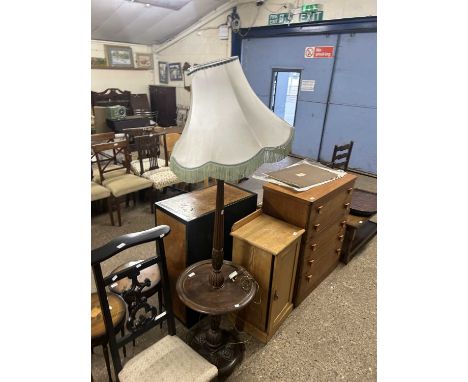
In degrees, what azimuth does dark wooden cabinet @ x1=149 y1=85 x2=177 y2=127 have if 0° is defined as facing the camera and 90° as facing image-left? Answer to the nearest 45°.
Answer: approximately 0°

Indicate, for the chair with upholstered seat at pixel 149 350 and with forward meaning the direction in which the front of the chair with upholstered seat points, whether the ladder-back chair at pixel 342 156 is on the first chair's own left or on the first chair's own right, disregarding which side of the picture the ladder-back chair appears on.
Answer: on the first chair's own left

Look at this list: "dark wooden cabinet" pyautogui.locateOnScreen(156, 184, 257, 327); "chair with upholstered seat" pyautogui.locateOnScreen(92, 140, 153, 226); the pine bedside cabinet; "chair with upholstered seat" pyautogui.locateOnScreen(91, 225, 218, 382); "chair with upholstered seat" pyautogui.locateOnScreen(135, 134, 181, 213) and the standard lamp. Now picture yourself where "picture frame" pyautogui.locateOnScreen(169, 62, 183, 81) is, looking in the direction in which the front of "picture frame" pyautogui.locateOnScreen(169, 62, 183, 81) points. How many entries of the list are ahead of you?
6

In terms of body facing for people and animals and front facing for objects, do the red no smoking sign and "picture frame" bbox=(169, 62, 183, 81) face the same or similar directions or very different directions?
same or similar directions

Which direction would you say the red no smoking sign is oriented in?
toward the camera

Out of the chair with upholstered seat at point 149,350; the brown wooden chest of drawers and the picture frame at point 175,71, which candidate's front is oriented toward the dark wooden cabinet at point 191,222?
the picture frame

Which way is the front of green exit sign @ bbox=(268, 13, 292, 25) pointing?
toward the camera

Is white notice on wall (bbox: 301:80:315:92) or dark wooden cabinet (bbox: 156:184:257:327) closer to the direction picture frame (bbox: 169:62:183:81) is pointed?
the dark wooden cabinet

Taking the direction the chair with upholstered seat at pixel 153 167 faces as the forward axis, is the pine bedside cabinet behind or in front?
in front

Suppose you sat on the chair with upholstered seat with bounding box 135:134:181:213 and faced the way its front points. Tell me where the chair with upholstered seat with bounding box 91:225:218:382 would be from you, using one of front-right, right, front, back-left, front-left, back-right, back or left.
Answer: front-right

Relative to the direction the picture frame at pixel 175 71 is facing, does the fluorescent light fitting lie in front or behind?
in front

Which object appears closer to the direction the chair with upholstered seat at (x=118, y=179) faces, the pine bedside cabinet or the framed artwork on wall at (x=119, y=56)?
the pine bedside cabinet

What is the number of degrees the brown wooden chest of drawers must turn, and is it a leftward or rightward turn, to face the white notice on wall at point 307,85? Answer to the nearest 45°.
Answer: approximately 135° to its left

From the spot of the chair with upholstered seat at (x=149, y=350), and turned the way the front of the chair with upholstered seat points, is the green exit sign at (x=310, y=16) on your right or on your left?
on your left

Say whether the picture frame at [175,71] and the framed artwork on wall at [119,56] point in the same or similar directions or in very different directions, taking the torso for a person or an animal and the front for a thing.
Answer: same or similar directions
